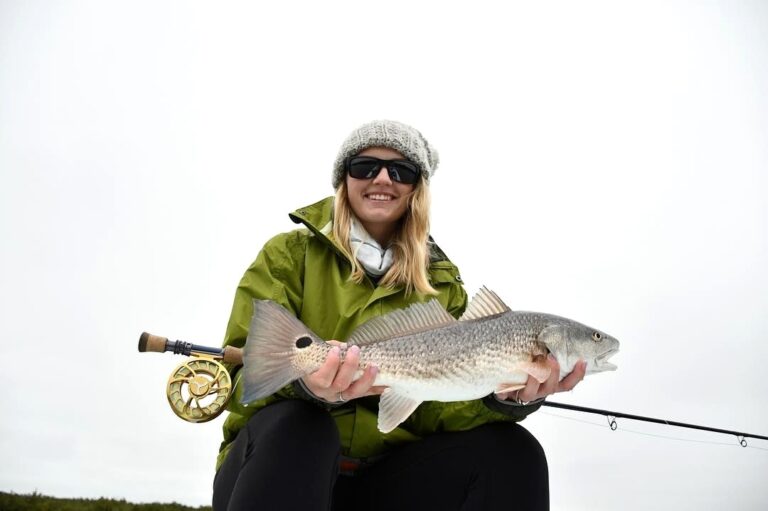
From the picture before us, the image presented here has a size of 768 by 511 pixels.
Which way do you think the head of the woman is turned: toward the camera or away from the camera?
toward the camera

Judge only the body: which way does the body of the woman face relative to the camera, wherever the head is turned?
toward the camera
